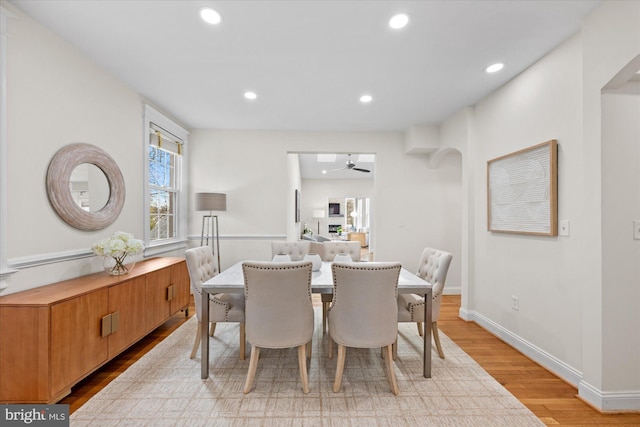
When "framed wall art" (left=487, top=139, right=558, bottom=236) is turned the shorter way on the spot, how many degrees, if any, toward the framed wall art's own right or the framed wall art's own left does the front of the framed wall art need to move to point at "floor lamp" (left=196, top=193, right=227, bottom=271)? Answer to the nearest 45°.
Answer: approximately 45° to the framed wall art's own right

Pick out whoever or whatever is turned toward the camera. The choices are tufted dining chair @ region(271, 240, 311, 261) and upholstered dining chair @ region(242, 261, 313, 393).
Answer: the tufted dining chair

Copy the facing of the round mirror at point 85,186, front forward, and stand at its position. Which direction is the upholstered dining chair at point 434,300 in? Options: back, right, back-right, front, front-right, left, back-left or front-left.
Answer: front

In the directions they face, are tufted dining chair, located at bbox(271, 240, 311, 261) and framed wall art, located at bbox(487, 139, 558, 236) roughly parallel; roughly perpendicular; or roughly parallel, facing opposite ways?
roughly perpendicular

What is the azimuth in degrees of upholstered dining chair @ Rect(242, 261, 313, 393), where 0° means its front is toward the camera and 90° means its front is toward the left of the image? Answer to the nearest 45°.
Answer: approximately 180°

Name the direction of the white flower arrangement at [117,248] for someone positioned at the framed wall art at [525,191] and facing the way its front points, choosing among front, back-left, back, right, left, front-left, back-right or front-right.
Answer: front

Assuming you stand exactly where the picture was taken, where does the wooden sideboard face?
facing the viewer and to the right of the viewer

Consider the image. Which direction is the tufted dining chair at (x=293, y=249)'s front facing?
toward the camera

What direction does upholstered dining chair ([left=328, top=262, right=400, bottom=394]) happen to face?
away from the camera

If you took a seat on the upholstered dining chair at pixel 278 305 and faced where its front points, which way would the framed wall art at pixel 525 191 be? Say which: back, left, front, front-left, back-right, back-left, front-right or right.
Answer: right

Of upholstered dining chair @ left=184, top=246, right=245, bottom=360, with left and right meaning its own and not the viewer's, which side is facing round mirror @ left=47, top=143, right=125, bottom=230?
back

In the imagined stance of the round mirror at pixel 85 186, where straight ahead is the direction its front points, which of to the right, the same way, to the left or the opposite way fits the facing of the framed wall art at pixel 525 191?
the opposite way

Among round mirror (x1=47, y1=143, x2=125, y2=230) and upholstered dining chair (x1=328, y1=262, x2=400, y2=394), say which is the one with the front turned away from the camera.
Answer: the upholstered dining chair

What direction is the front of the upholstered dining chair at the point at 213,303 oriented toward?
to the viewer's right
